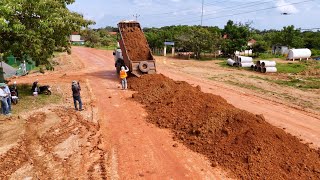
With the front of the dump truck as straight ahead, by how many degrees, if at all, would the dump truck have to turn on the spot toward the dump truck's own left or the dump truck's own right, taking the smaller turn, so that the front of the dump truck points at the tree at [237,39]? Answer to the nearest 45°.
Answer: approximately 90° to the dump truck's own right

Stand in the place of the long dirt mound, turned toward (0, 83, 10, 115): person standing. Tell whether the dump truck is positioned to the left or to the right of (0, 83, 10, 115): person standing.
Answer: right

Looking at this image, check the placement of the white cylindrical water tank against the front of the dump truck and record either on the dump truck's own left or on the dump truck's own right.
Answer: on the dump truck's own right

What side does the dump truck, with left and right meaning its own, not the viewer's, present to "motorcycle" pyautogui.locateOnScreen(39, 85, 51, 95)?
left

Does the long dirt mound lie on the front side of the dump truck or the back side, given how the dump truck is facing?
on the back side

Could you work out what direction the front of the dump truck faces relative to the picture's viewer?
facing away from the viewer and to the left of the viewer

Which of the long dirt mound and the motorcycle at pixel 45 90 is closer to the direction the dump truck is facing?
the motorcycle
